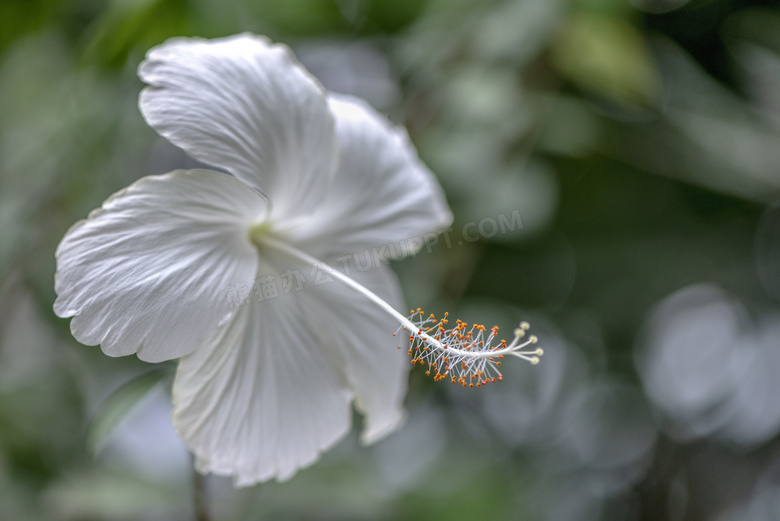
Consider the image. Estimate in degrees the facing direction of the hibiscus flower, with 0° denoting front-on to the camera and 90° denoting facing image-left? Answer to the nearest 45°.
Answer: approximately 315°
